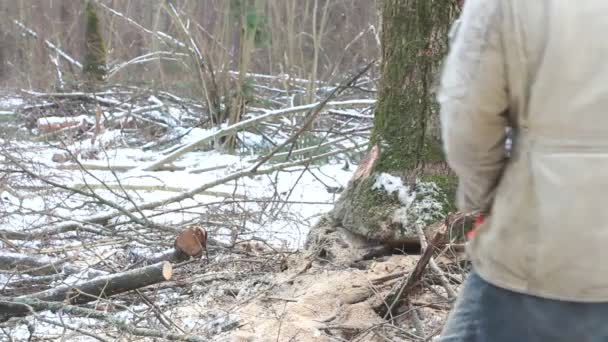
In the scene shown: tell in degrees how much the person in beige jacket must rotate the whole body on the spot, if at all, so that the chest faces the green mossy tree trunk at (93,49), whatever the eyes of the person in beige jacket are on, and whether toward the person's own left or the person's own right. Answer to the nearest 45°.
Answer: approximately 45° to the person's own left

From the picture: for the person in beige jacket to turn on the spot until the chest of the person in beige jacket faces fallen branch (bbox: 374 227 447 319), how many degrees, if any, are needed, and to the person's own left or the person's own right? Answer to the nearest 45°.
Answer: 0° — they already face it

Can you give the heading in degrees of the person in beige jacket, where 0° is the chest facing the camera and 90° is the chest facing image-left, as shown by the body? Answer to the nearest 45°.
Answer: approximately 180°

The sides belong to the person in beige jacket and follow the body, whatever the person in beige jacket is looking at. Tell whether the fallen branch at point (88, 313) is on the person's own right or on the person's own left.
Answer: on the person's own left

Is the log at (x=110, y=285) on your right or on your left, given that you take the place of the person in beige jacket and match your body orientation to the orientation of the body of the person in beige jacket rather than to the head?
on your left

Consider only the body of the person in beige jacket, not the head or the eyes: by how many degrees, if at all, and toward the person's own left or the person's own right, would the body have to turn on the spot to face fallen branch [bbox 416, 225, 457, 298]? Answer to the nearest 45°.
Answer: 0° — they already face it

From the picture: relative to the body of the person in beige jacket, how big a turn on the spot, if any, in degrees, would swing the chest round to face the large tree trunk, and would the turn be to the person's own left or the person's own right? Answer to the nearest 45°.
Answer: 0° — they already face it
